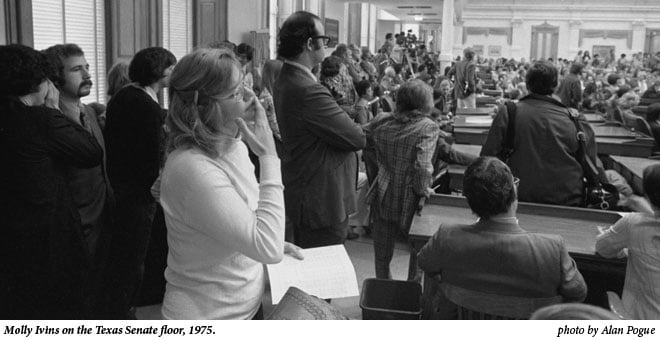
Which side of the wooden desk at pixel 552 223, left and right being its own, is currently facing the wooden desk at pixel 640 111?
back

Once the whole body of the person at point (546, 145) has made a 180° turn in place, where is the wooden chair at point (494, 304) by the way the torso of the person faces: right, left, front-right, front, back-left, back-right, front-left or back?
front

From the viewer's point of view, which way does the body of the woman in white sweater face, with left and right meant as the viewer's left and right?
facing to the right of the viewer

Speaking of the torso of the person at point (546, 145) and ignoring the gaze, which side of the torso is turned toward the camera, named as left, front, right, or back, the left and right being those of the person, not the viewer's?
back

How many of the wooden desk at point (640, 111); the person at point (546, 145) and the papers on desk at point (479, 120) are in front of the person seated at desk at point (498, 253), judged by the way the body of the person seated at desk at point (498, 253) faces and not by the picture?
3

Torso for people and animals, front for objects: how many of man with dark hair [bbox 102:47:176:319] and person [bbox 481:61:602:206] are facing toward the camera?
0

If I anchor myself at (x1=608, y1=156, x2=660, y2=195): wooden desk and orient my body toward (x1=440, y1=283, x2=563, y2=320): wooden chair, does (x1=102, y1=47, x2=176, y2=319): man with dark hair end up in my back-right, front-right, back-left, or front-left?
front-right

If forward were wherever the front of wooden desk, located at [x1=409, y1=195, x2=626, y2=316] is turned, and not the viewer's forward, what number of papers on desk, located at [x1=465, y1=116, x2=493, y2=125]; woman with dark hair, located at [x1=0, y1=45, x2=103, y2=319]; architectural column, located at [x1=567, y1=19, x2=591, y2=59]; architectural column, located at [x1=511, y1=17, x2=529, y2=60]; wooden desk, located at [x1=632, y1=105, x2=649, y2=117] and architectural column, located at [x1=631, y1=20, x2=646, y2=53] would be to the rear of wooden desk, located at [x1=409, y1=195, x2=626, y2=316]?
5

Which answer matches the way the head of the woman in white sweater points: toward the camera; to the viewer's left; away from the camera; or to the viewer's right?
to the viewer's right

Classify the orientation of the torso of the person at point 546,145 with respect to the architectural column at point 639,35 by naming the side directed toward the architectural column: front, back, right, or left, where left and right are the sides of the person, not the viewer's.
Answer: front

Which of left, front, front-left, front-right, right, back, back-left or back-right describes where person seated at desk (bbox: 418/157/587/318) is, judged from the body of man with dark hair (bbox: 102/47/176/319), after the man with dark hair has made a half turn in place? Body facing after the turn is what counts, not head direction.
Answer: back-left

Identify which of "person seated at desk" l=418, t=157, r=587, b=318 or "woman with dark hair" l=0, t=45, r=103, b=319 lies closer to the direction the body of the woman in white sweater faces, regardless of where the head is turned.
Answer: the person seated at desk

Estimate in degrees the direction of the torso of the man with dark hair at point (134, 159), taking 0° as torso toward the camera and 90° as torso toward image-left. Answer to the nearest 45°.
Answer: approximately 270°

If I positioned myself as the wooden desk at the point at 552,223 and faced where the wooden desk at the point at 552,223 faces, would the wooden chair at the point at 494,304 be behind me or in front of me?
in front

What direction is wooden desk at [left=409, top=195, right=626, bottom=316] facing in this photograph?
toward the camera
